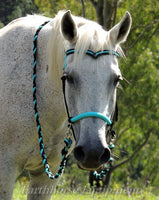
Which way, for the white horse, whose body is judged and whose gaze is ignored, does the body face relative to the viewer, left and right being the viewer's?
facing the viewer and to the right of the viewer
